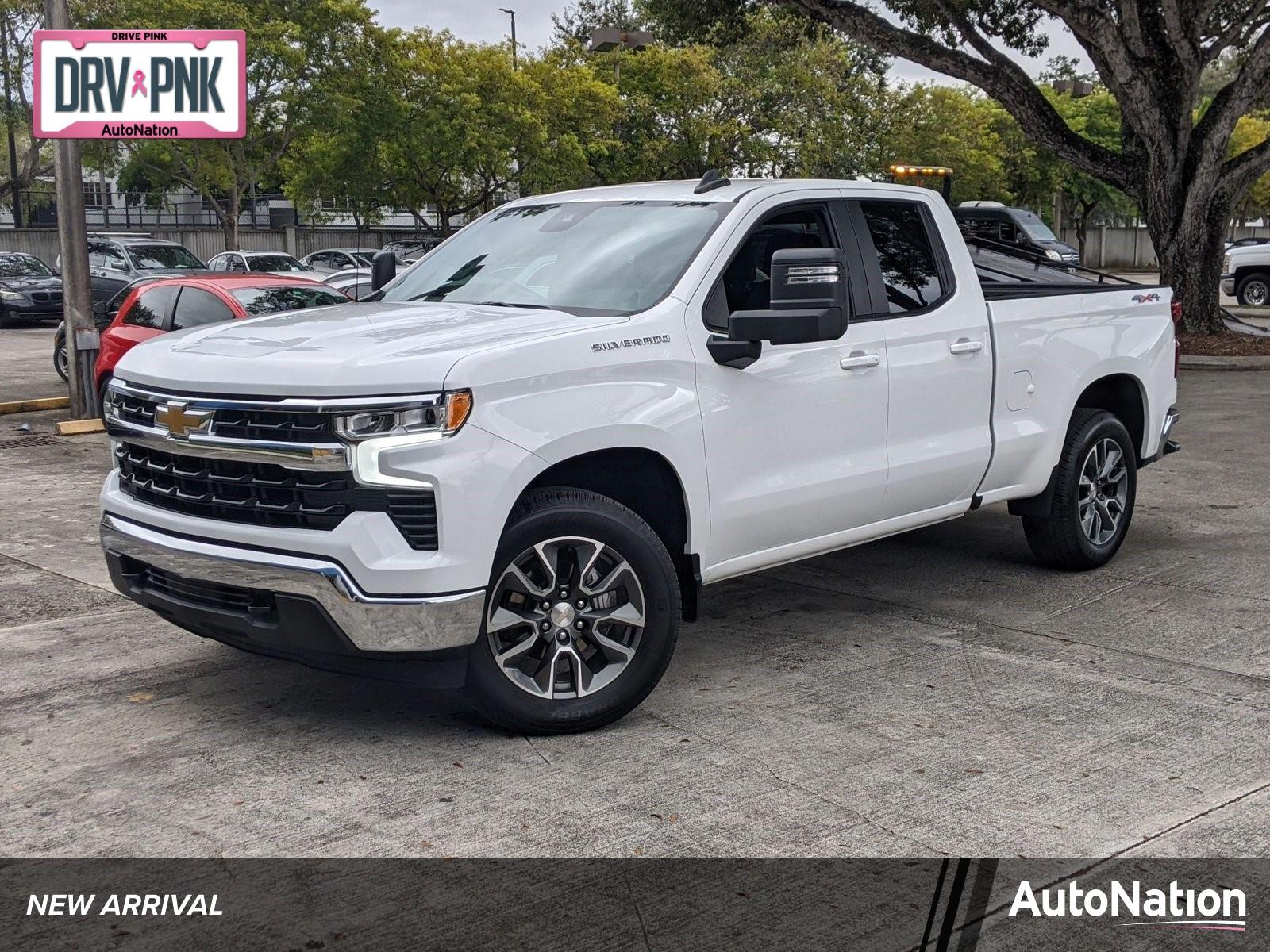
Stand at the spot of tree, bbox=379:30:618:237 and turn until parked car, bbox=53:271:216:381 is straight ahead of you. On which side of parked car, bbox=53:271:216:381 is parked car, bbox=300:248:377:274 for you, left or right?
right

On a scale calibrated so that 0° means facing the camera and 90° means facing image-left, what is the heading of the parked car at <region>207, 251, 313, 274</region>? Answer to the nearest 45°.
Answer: approximately 315°

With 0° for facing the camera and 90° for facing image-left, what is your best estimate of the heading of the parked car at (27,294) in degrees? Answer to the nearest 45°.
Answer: approximately 315°

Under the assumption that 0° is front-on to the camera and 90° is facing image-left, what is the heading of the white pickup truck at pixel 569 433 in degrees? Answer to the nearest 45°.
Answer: approximately 45°

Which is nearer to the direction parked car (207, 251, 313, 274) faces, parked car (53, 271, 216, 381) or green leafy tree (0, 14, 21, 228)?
the parked car

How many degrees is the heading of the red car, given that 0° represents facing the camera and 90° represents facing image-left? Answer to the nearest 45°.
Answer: approximately 315°

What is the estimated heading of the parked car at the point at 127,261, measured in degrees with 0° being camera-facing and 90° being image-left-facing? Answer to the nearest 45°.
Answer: approximately 315°

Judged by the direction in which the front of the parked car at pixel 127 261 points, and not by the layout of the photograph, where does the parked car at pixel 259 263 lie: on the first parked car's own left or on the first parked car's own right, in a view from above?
on the first parked car's own left

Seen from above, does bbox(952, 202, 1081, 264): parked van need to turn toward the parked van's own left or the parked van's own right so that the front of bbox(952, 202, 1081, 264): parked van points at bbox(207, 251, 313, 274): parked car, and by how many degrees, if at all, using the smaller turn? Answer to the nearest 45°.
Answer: approximately 90° to the parked van's own right
